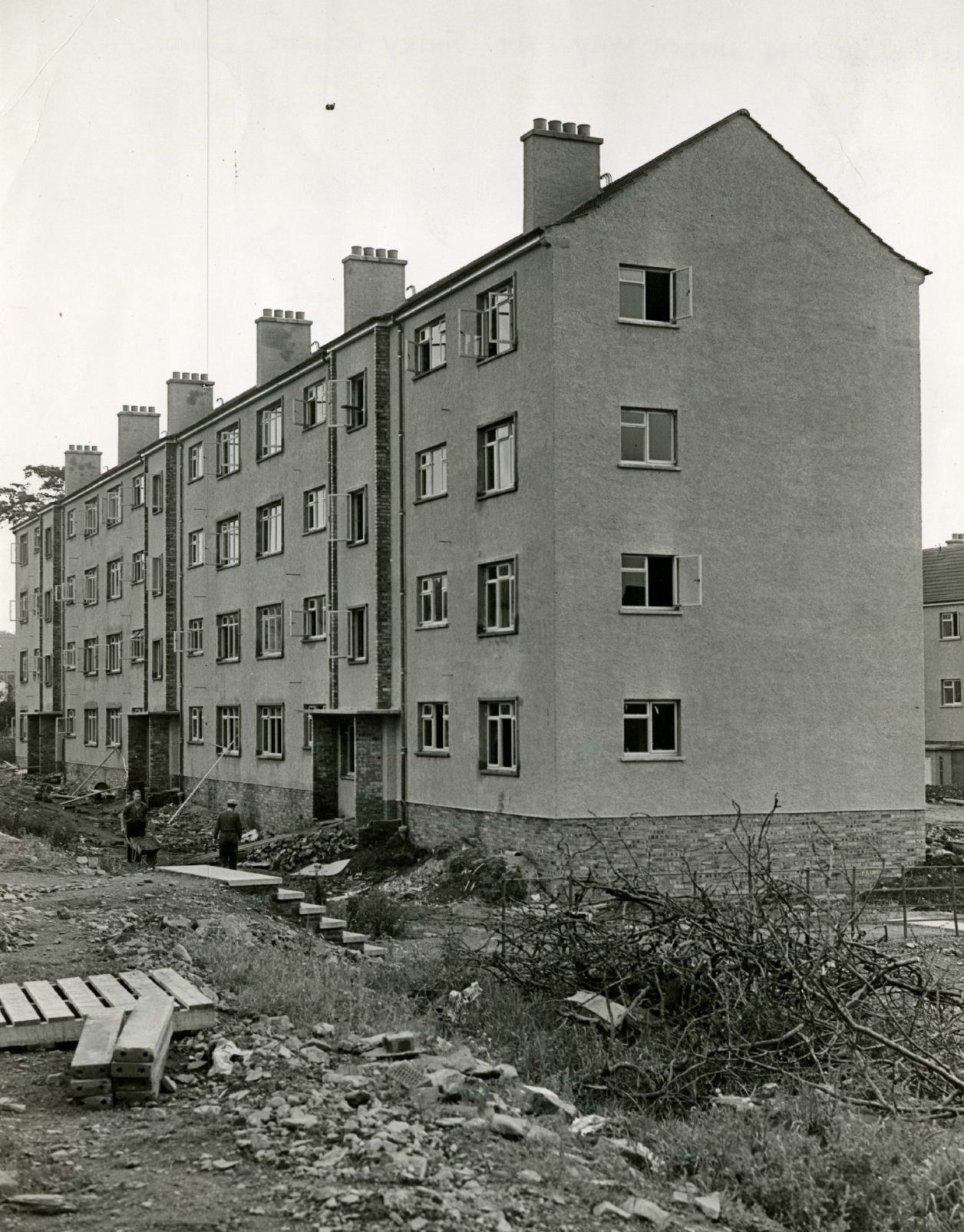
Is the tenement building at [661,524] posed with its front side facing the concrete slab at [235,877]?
yes

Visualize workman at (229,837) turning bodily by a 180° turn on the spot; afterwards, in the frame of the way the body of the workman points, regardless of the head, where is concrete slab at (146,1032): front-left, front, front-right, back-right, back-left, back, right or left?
front

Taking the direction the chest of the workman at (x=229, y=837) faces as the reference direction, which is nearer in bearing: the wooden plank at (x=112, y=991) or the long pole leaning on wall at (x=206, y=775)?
the long pole leaning on wall

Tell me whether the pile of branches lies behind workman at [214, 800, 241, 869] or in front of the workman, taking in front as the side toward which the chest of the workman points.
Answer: behind

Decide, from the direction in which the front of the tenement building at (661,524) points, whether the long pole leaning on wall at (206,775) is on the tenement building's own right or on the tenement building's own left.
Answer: on the tenement building's own right

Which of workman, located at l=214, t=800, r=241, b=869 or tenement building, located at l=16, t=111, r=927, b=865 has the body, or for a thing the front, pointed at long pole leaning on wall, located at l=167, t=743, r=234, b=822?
the workman

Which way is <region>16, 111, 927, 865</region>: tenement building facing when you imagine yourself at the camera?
facing the viewer and to the left of the viewer

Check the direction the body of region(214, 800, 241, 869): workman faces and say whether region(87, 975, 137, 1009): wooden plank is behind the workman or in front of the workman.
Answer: behind

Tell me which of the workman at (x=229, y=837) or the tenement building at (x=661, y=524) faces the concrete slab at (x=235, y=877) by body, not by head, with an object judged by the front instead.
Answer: the tenement building

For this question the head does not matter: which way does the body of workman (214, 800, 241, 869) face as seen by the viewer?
away from the camera

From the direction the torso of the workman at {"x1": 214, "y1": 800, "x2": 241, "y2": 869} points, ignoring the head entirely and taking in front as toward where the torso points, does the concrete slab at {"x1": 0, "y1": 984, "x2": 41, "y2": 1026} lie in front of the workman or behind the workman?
behind

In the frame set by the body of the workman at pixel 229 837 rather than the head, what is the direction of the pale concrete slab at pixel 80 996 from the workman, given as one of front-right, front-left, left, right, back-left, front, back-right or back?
back

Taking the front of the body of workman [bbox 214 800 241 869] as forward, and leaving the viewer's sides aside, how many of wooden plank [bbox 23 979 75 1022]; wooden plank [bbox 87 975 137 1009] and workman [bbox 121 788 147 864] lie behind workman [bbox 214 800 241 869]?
2

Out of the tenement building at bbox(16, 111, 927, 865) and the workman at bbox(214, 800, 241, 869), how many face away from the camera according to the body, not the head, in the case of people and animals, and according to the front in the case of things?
1

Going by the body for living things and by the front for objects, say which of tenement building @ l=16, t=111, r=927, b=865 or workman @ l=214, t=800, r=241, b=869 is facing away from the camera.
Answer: the workman
